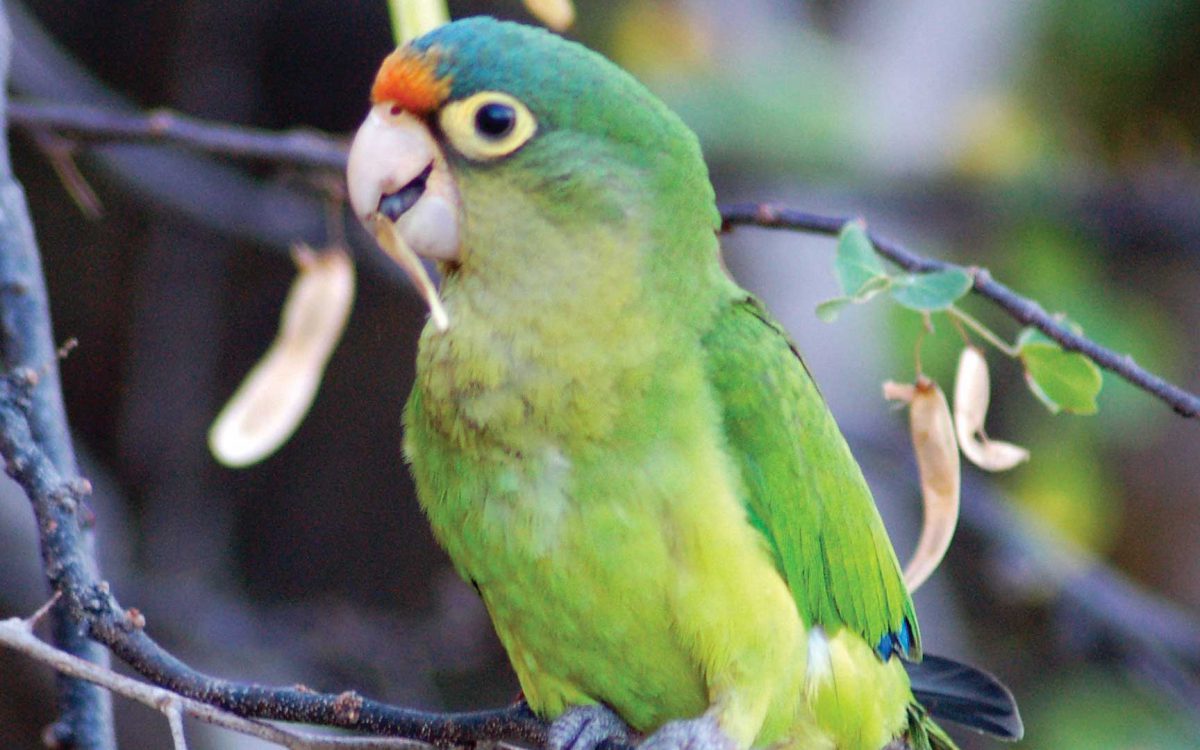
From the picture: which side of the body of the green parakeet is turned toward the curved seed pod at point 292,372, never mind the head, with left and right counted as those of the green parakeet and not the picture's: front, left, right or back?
right

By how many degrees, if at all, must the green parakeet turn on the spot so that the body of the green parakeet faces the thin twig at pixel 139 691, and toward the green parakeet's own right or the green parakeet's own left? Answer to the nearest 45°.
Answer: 0° — it already faces it

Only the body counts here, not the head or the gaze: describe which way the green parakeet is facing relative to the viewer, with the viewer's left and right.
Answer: facing the viewer and to the left of the viewer

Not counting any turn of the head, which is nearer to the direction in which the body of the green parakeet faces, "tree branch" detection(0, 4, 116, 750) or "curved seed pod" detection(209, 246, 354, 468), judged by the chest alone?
the tree branch
